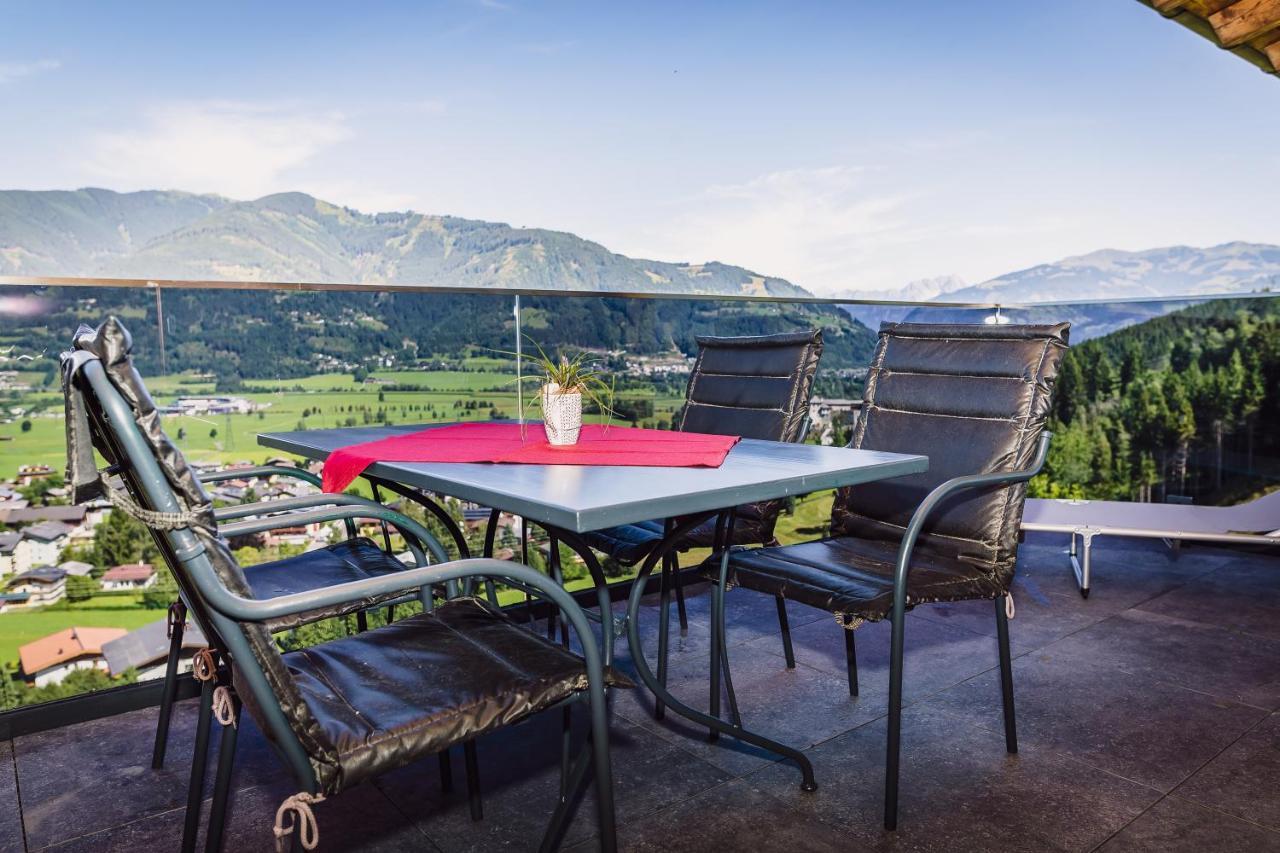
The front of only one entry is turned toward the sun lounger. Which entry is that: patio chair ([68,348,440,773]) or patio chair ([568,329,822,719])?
patio chair ([68,348,440,773])

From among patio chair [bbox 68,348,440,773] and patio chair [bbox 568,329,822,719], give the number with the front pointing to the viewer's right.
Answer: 1

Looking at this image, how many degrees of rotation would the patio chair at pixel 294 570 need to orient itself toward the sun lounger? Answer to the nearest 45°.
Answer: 0° — it already faces it

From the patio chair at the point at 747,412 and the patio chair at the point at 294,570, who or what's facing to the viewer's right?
the patio chair at the point at 294,570

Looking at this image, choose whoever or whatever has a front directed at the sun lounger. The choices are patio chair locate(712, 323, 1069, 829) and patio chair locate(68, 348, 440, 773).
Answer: patio chair locate(68, 348, 440, 773)

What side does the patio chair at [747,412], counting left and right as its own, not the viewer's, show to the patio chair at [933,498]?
left

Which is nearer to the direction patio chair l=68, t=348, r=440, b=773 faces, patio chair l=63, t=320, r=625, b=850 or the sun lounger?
the sun lounger

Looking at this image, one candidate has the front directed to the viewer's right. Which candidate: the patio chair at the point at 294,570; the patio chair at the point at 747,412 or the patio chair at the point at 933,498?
the patio chair at the point at 294,570

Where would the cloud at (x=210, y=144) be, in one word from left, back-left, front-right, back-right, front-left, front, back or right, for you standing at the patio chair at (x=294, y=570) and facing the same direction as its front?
left

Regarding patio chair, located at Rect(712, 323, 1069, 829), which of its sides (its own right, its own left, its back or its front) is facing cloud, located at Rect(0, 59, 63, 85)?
right

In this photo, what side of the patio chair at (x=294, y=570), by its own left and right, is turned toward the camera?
right

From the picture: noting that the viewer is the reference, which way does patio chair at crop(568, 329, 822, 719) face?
facing the viewer and to the left of the viewer

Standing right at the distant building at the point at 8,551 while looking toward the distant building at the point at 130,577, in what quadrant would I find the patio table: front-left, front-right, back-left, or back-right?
front-right

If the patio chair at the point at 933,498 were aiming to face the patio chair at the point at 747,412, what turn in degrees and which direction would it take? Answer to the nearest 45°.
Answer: approximately 90° to its right

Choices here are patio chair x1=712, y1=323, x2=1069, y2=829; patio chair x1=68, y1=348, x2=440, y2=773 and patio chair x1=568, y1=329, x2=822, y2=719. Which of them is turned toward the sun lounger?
patio chair x1=68, y1=348, x2=440, y2=773
